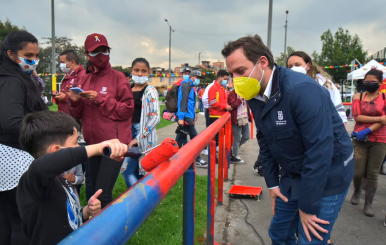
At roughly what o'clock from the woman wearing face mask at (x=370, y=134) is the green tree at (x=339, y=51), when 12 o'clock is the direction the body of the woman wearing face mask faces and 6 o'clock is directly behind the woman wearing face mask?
The green tree is roughly at 6 o'clock from the woman wearing face mask.

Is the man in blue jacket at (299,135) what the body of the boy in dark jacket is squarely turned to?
yes

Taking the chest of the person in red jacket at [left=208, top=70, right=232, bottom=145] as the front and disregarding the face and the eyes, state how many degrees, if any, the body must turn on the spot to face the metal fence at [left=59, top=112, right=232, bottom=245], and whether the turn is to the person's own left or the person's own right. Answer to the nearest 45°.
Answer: approximately 45° to the person's own right

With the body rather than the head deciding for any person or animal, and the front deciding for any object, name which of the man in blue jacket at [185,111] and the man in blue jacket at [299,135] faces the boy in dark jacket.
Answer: the man in blue jacket at [299,135]

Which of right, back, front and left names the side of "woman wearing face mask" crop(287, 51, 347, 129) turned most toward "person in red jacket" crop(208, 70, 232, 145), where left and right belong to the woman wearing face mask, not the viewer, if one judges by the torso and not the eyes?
right

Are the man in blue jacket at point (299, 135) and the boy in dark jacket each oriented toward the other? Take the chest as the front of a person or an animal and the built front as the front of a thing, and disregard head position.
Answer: yes

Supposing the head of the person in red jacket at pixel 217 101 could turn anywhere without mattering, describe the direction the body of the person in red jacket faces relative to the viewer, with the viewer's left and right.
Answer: facing the viewer and to the right of the viewer

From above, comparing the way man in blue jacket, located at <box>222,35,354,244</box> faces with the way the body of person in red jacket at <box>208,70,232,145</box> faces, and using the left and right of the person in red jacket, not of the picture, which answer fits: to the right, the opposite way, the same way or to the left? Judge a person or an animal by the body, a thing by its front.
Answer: to the right

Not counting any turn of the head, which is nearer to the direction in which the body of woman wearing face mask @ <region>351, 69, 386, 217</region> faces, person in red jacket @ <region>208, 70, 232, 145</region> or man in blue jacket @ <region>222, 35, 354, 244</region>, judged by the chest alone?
the man in blue jacket
